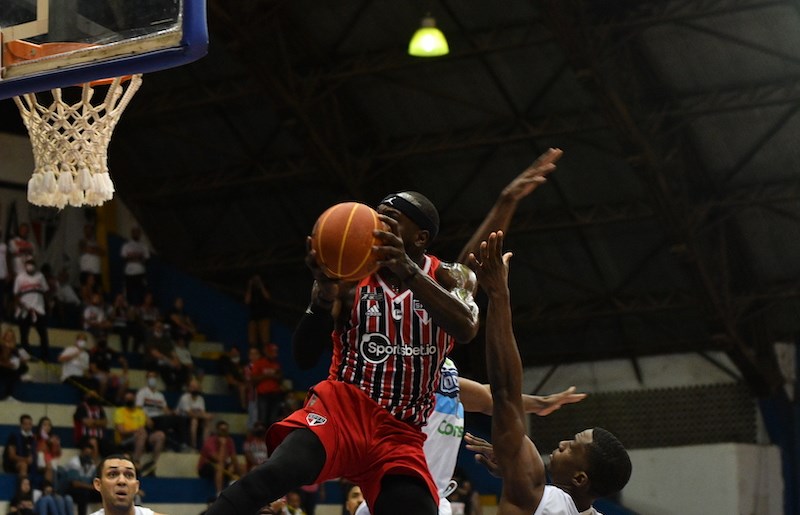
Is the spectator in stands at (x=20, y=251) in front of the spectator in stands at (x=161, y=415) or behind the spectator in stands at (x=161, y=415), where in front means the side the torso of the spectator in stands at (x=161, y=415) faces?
behind

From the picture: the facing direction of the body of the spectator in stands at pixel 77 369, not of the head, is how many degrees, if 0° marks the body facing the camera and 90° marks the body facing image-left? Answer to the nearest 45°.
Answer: approximately 315°

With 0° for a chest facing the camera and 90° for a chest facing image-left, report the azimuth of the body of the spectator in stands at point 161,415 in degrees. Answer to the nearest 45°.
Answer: approximately 315°

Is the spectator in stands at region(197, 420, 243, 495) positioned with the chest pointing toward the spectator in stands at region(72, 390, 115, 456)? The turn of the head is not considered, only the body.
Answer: no

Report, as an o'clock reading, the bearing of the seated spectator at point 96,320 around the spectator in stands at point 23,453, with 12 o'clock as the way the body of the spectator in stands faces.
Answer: The seated spectator is roughly at 8 o'clock from the spectator in stands.

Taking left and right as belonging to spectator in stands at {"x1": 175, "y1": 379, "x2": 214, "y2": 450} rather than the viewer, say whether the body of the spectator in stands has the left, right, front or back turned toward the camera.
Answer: front

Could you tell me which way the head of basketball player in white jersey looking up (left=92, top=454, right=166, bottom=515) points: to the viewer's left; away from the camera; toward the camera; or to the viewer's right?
toward the camera

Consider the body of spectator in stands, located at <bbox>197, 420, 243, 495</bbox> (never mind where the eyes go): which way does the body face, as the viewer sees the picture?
toward the camera

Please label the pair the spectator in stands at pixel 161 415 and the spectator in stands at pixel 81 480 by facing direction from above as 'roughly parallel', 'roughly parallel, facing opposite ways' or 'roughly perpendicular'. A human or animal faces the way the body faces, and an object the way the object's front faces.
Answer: roughly parallel

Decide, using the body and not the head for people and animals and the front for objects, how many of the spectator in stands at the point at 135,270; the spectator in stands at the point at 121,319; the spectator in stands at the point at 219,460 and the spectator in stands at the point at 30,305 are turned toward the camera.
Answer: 4

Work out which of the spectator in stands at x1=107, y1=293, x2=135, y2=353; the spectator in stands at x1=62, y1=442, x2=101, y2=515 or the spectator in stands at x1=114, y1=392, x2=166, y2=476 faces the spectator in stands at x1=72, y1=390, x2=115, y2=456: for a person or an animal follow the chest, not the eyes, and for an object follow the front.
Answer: the spectator in stands at x1=107, y1=293, x2=135, y2=353

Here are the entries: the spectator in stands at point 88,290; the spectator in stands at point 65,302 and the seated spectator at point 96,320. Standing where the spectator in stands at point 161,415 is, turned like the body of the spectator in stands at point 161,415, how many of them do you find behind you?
3

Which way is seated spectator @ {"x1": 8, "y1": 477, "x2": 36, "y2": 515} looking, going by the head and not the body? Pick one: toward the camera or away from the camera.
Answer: toward the camera

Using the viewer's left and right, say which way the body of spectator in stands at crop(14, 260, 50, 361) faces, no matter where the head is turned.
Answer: facing the viewer

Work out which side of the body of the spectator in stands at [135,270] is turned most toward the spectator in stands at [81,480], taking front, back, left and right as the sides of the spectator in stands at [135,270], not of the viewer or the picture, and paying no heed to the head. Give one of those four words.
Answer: front
